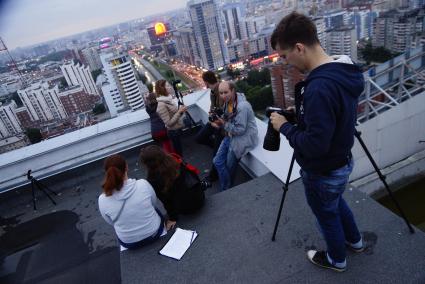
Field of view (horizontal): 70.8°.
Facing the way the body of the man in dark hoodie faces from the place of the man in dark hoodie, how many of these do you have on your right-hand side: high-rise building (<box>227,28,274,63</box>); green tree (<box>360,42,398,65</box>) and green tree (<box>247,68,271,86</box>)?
3

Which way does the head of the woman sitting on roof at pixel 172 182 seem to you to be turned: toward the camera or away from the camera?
away from the camera

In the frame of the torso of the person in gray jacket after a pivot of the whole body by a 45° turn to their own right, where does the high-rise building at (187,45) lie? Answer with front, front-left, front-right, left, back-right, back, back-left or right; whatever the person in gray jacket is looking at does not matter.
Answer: right

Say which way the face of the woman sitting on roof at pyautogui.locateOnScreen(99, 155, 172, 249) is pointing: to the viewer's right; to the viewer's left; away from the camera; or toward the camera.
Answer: away from the camera

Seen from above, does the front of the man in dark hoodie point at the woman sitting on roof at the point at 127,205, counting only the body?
yes

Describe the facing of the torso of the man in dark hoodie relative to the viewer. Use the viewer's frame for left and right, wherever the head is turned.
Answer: facing to the left of the viewer

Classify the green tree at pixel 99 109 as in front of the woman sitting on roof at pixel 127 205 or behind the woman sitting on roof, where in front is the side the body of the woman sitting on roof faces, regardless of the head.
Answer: in front

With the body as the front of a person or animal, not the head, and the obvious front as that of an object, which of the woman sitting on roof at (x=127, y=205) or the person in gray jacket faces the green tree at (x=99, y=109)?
the woman sitting on roof

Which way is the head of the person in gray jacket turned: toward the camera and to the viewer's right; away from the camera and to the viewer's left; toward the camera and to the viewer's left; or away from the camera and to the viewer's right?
toward the camera and to the viewer's left

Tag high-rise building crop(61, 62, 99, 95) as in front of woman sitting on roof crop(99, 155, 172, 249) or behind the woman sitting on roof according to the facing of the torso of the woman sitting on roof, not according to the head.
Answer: in front

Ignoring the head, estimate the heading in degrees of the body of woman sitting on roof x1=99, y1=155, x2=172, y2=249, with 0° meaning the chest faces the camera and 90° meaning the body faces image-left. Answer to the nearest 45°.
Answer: approximately 180°

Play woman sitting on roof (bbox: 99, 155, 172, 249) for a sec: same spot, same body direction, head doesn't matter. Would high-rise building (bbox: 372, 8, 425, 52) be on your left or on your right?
on your right

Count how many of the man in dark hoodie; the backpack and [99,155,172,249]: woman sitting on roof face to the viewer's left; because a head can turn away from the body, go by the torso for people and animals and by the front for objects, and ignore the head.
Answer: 1
